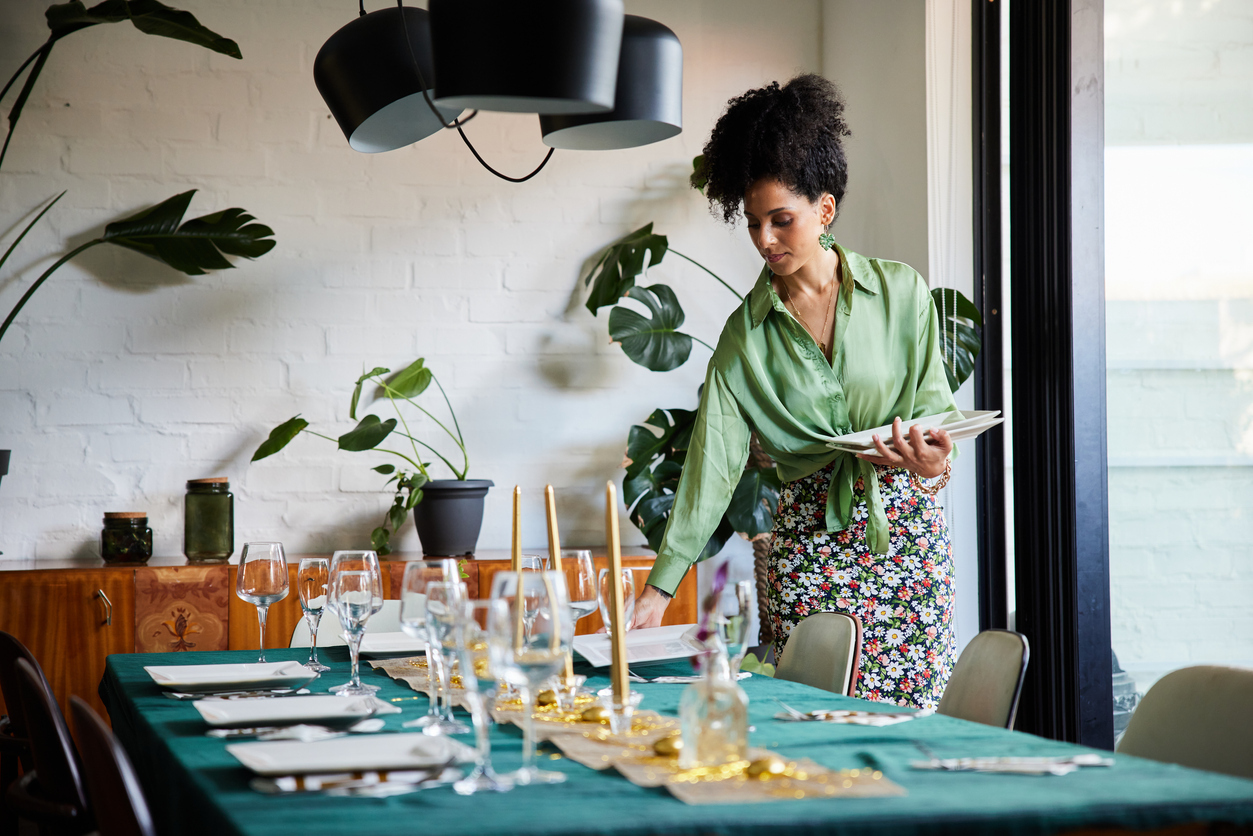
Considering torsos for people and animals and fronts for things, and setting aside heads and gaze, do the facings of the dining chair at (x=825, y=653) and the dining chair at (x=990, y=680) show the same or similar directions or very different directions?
same or similar directions

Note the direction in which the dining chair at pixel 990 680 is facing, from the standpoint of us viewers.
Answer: facing the viewer and to the left of the viewer

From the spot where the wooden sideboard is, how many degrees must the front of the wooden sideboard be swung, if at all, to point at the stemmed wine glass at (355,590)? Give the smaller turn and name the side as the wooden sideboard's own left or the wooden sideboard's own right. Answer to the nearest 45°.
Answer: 0° — it already faces it

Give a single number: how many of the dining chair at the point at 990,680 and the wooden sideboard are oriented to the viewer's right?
0

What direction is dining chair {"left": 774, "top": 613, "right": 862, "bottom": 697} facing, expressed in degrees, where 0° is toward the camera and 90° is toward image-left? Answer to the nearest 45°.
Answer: approximately 45°

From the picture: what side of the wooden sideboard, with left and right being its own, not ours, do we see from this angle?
front

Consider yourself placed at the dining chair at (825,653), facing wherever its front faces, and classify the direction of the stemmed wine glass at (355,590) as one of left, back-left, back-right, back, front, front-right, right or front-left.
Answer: front

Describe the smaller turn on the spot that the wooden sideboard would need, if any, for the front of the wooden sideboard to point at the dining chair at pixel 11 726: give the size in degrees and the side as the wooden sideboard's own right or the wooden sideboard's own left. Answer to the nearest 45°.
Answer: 0° — it already faces it

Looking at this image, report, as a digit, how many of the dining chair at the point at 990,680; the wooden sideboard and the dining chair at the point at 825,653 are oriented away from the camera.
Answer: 0
